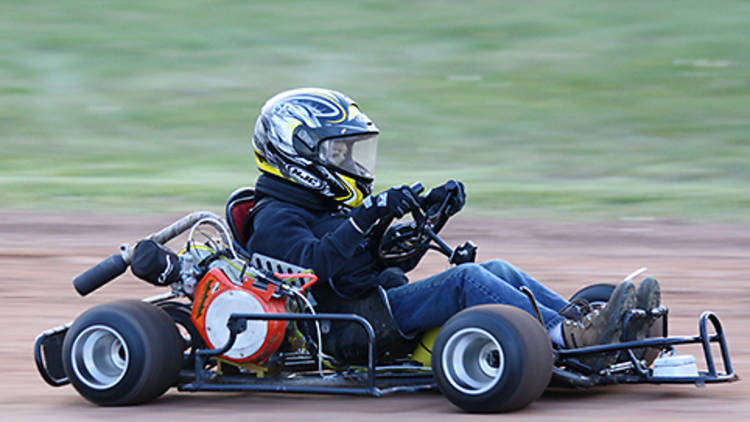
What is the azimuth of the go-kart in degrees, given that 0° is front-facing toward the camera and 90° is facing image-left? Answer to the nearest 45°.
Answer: approximately 270°

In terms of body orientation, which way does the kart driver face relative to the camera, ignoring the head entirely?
to the viewer's right

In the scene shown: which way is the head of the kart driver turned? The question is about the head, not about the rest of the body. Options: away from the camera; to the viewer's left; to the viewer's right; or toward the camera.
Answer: to the viewer's right
